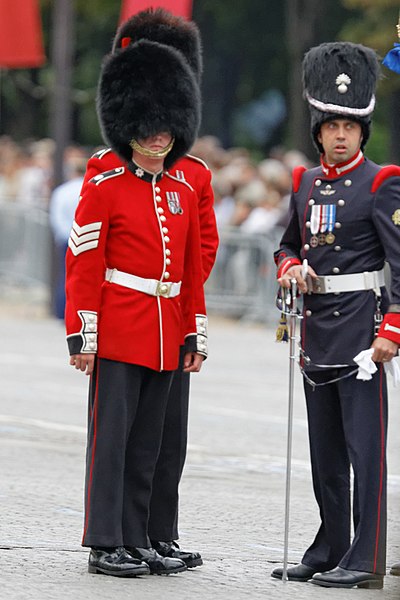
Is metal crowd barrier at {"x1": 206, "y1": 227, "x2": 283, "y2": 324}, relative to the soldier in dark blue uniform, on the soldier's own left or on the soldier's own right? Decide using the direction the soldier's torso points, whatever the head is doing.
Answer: on the soldier's own right

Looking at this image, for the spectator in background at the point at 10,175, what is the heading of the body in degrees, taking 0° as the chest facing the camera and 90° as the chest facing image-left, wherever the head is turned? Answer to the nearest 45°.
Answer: approximately 0°

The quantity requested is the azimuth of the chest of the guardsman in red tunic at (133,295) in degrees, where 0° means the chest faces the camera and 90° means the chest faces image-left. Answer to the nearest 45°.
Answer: approximately 315°

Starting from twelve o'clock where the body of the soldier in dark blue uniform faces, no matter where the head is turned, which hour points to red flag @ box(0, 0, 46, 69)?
The red flag is roughly at 4 o'clock from the soldier in dark blue uniform.

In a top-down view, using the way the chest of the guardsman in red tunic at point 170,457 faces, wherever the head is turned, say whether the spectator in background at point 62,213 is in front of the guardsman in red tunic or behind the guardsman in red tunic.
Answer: behind

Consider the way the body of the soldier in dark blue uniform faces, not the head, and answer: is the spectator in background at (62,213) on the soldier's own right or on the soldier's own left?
on the soldier's own right

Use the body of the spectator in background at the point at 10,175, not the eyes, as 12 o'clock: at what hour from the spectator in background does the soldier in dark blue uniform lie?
The soldier in dark blue uniform is roughly at 12 o'clock from the spectator in background.

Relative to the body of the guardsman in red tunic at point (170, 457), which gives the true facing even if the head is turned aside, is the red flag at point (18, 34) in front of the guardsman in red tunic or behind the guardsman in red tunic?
behind

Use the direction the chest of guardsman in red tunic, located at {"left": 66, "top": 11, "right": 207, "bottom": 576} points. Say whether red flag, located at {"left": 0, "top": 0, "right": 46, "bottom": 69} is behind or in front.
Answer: behind

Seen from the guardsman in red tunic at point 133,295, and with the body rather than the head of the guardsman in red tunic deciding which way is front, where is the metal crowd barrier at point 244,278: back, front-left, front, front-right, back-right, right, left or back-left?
back-left
